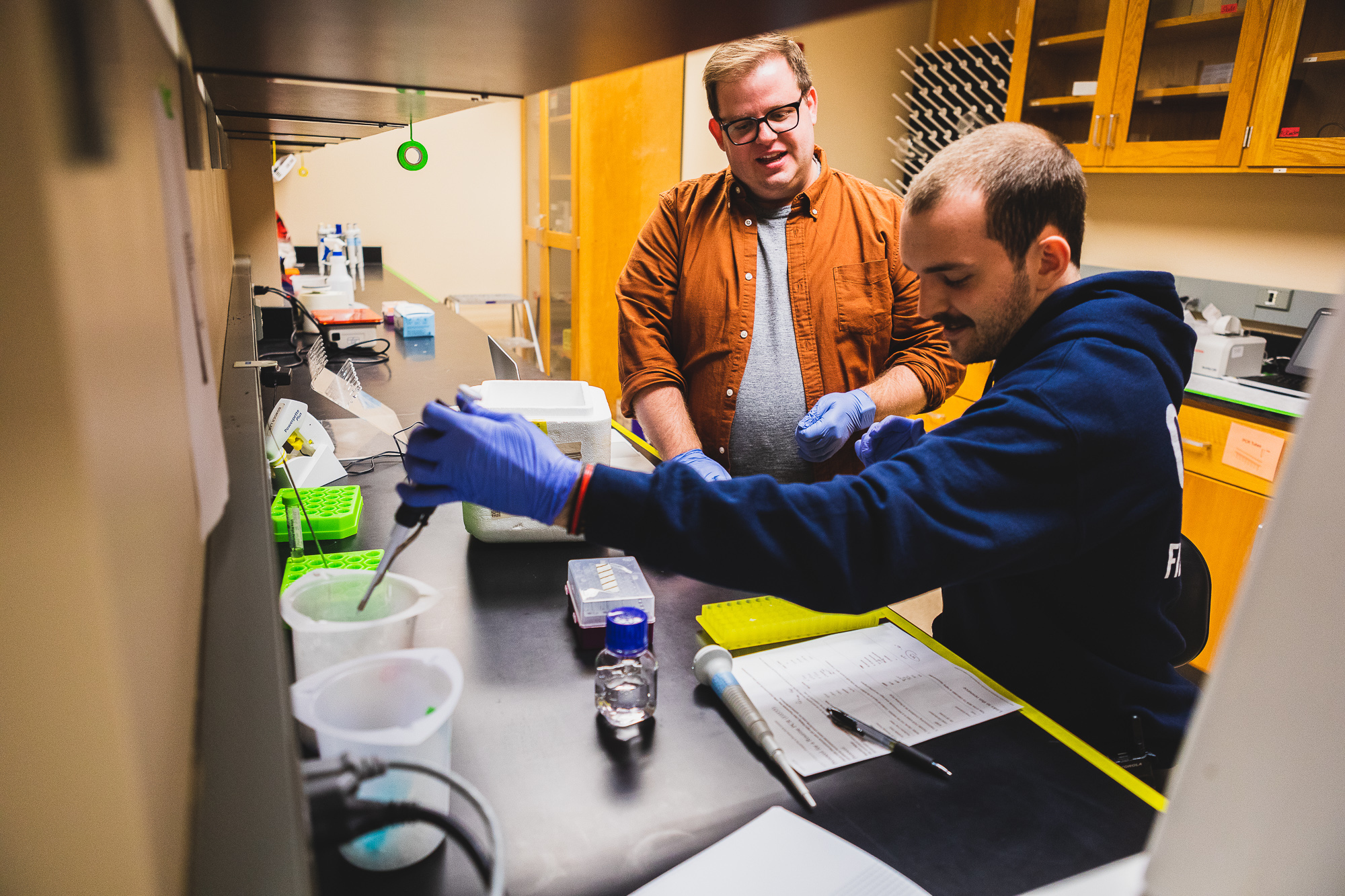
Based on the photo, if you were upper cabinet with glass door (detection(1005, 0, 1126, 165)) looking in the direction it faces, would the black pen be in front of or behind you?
in front

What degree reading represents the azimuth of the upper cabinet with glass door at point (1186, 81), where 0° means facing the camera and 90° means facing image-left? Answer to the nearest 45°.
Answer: approximately 45°

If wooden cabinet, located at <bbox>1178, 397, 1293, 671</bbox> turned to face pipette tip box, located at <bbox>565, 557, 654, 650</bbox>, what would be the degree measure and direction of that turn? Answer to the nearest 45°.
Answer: approximately 45° to its left

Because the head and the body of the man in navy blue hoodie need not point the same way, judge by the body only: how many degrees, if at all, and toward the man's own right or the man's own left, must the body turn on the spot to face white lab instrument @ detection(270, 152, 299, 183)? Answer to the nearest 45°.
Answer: approximately 45° to the man's own right

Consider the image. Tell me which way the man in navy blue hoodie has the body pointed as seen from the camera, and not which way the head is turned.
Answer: to the viewer's left

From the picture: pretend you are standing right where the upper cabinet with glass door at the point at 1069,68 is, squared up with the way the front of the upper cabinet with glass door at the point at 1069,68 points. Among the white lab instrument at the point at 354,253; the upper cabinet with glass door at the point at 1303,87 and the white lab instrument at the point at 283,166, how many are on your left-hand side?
1

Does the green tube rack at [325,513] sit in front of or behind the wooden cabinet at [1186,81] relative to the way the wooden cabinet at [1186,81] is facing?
in front

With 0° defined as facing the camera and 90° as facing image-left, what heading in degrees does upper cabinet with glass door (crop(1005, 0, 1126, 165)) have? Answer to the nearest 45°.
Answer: approximately 45°

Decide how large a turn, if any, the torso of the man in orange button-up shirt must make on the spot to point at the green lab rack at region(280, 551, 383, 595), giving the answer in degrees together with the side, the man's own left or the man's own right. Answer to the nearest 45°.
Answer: approximately 45° to the man's own right

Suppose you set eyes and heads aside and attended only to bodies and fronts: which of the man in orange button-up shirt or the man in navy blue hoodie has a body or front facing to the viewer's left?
the man in navy blue hoodie

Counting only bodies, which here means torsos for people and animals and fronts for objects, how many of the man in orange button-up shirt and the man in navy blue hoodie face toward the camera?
1

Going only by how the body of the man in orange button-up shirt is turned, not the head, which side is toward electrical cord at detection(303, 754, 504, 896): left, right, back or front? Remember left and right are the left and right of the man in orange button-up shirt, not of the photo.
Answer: front

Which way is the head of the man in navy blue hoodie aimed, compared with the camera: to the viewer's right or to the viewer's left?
to the viewer's left
